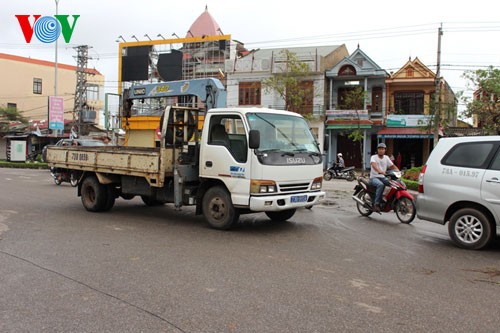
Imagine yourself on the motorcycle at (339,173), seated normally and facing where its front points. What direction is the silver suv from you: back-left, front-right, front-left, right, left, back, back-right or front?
left

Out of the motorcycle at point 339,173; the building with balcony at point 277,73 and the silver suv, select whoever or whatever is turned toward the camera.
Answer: the building with balcony

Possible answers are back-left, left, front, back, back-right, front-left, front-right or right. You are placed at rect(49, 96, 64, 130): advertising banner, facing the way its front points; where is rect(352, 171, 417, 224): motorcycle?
front

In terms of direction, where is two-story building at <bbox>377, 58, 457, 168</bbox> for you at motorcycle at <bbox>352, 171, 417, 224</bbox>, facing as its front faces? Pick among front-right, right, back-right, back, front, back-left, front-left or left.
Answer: back-left

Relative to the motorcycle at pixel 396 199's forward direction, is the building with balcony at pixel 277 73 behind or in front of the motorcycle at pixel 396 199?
behind

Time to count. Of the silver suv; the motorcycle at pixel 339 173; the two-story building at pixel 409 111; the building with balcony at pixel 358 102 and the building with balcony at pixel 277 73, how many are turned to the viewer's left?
1

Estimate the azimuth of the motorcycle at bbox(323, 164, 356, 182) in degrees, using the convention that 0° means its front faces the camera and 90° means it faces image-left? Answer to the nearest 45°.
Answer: approximately 90°

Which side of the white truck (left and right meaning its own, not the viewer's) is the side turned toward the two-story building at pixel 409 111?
left

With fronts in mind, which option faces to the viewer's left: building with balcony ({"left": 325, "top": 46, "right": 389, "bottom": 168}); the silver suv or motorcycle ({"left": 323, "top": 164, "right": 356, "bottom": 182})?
the motorcycle

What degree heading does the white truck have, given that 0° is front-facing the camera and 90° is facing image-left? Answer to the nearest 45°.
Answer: approximately 315°

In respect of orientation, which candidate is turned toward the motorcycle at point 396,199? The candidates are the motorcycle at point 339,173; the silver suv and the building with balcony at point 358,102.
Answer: the building with balcony

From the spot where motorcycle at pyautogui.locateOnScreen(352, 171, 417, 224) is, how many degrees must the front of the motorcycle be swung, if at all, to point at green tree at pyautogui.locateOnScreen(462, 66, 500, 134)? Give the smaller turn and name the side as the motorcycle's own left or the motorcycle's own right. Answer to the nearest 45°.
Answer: approximately 135° to the motorcycle's own left

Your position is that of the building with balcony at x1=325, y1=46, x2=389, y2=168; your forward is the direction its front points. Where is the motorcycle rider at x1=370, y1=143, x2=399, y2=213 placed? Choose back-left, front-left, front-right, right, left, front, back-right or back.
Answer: front

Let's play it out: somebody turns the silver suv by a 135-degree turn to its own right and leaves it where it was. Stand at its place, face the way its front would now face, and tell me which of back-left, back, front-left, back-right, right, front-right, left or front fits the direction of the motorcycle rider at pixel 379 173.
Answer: right

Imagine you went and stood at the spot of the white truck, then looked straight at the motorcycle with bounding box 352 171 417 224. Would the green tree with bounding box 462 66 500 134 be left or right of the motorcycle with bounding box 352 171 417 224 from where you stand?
left

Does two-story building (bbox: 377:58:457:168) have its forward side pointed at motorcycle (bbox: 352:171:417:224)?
yes

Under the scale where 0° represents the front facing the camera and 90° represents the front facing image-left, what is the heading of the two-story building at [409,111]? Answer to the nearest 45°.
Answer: approximately 0°
